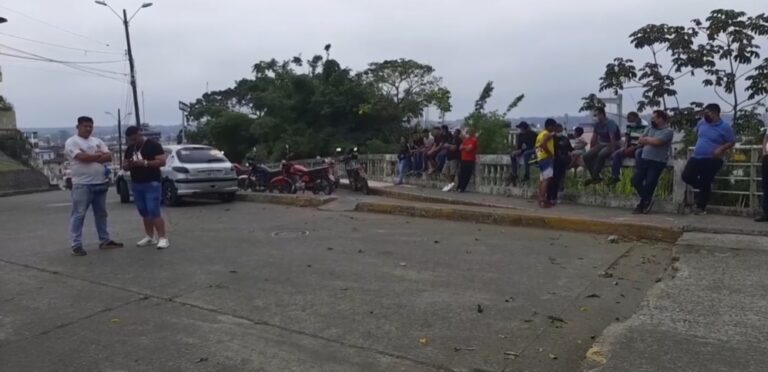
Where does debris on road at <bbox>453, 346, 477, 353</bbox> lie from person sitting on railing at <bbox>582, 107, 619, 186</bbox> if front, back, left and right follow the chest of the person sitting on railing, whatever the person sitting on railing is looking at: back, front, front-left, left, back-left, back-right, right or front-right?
front-left

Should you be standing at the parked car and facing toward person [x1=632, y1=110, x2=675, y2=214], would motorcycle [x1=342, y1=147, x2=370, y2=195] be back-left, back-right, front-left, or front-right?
front-left

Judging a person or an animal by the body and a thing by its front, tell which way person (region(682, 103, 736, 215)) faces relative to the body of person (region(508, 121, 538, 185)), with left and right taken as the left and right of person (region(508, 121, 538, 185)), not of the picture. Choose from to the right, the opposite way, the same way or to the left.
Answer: the same way

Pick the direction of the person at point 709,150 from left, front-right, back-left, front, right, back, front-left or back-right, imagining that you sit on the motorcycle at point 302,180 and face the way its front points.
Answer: back-left

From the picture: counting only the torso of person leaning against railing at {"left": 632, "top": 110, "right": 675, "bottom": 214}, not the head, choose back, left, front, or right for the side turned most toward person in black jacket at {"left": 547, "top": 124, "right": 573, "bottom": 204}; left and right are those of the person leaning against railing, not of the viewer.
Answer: right

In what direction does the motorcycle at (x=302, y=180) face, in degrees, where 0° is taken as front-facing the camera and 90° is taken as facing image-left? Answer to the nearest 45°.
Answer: approximately 90°

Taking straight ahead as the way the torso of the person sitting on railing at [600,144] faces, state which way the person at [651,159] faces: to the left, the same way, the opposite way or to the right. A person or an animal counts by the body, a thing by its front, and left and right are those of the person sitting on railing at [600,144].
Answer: the same way

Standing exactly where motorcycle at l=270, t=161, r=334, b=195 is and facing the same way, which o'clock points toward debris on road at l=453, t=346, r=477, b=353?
The debris on road is roughly at 9 o'clock from the motorcycle.

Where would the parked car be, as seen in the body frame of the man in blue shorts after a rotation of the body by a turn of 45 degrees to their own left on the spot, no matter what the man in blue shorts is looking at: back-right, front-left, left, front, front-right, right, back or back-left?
back

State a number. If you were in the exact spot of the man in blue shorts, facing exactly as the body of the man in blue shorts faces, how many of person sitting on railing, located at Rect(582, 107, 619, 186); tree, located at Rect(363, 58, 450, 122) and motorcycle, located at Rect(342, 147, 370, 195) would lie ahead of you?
0

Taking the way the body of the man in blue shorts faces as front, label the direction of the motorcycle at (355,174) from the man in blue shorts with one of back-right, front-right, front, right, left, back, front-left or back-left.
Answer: back

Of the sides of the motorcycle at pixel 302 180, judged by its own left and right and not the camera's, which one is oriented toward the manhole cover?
left
